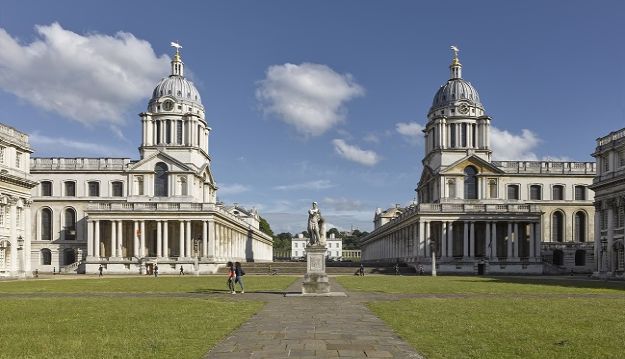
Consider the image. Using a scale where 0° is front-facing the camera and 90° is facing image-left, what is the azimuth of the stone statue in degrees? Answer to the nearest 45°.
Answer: approximately 0°
